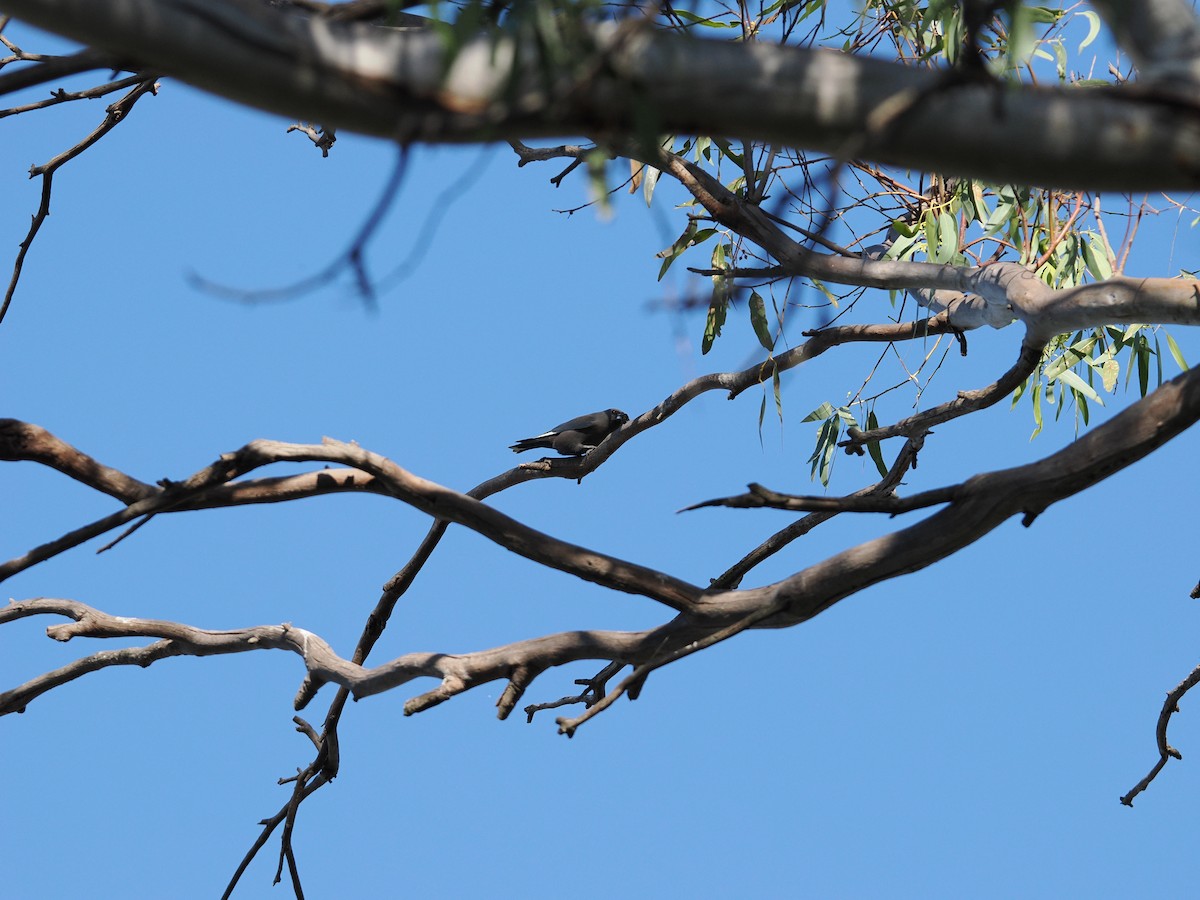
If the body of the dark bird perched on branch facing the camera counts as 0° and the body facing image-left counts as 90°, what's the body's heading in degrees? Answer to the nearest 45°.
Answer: approximately 270°
